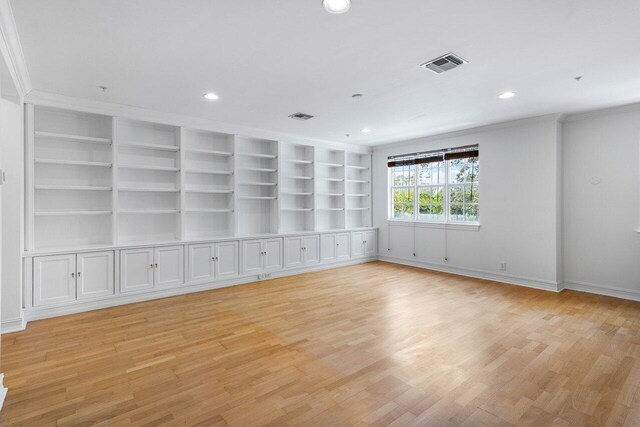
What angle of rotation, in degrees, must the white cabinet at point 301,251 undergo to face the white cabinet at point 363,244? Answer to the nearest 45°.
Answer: approximately 90° to its left

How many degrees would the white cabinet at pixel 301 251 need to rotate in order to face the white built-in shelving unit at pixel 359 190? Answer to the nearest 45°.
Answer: approximately 90° to its left

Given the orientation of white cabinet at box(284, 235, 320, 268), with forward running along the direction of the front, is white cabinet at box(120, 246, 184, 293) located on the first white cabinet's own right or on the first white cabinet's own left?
on the first white cabinet's own right

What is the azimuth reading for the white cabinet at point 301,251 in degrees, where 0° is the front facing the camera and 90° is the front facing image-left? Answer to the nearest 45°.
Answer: approximately 315°

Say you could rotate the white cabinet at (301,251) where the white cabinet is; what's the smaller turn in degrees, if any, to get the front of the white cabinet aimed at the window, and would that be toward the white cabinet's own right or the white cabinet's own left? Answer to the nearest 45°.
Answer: approximately 45° to the white cabinet's own left

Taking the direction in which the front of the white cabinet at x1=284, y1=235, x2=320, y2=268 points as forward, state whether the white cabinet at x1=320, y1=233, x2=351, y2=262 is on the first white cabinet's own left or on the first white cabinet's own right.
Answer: on the first white cabinet's own left
